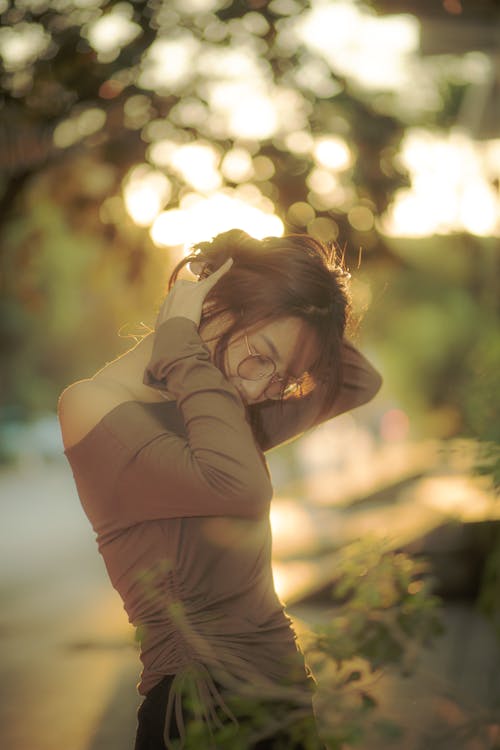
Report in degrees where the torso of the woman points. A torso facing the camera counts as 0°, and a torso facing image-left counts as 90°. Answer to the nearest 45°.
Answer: approximately 315°
